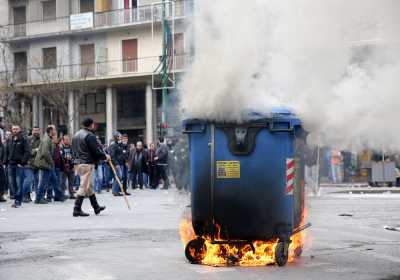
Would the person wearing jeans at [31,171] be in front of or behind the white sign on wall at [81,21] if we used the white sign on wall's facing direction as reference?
in front

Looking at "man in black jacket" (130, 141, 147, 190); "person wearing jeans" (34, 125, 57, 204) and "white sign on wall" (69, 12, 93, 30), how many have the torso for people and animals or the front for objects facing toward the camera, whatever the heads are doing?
2

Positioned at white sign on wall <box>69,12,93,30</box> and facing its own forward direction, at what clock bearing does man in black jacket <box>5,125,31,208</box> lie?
The man in black jacket is roughly at 12 o'clock from the white sign on wall.

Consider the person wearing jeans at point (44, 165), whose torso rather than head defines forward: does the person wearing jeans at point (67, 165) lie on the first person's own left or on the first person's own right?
on the first person's own left

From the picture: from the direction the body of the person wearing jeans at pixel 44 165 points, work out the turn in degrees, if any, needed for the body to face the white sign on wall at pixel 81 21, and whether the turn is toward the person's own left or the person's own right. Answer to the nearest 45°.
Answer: approximately 90° to the person's own left

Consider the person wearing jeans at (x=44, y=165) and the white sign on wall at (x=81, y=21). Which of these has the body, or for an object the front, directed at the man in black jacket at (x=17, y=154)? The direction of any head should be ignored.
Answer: the white sign on wall

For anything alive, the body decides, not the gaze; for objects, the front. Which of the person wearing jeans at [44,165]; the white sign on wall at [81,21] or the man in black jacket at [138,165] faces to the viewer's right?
the person wearing jeans

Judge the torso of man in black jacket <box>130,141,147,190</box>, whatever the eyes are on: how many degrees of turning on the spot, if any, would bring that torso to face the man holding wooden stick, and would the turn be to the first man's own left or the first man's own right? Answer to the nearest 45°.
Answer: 0° — they already face them

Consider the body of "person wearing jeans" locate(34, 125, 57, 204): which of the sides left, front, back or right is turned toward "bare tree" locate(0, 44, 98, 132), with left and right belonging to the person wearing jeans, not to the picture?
left

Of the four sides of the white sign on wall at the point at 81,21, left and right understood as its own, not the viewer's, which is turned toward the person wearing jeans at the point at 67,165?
front

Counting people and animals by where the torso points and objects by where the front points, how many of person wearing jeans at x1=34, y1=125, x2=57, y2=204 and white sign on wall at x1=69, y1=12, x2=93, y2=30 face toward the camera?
1
